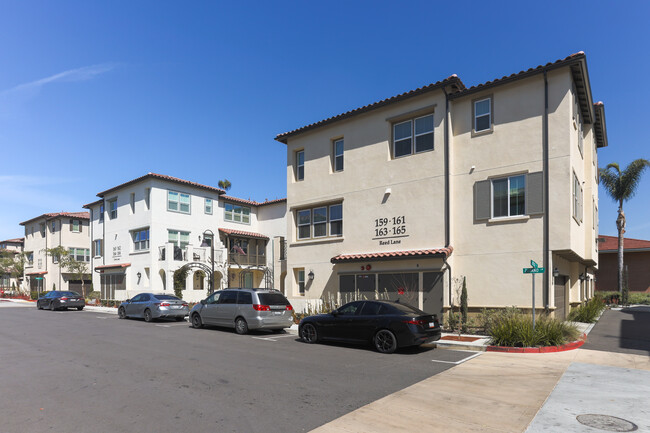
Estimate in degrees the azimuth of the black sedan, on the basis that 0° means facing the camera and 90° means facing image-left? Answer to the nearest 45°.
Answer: approximately 135°

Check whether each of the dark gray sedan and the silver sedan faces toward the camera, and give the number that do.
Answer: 0

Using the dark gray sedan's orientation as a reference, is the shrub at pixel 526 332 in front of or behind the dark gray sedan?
behind

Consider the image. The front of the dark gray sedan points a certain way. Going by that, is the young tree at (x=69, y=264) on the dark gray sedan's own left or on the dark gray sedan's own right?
on the dark gray sedan's own right

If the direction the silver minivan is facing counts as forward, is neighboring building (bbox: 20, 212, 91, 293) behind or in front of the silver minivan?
in front

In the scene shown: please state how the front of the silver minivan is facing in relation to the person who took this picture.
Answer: facing away from the viewer and to the left of the viewer

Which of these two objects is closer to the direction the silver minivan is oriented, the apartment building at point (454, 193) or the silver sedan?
the silver sedan

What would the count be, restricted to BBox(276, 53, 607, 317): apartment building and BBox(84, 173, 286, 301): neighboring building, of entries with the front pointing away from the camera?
0
